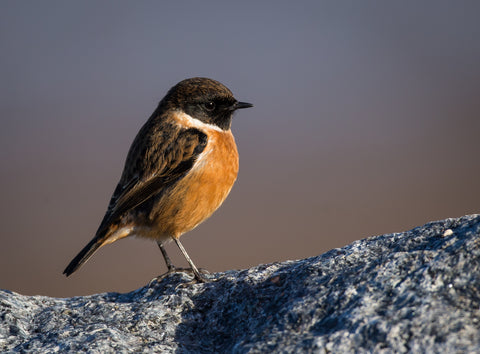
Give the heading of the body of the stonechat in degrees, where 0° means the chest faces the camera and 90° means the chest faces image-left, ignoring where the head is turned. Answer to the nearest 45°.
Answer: approximately 270°
